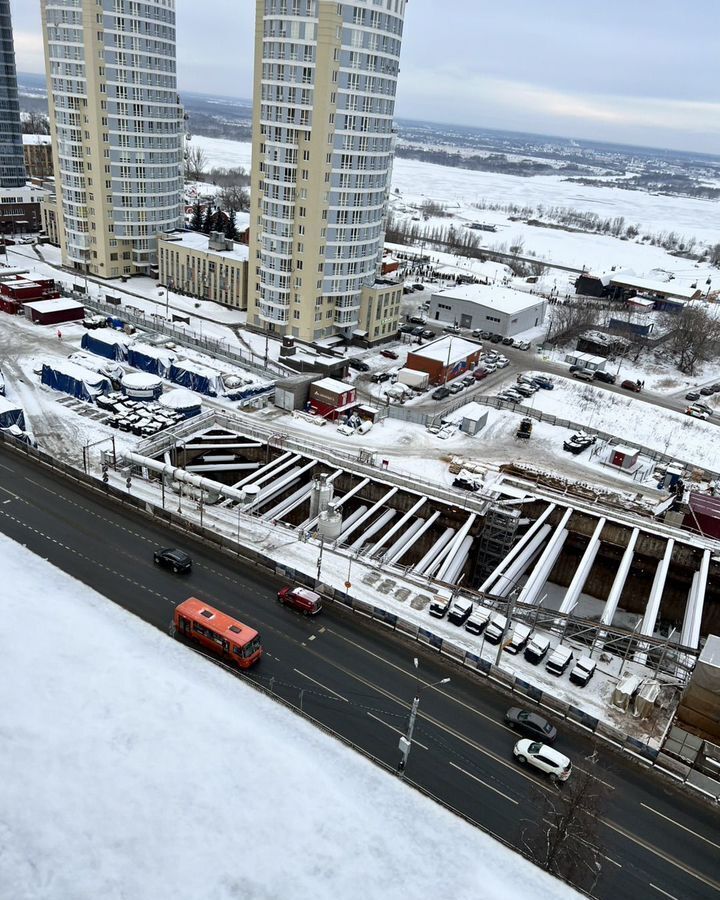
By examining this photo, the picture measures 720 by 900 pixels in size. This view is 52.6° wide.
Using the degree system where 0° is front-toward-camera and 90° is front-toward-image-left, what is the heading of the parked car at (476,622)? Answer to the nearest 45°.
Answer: approximately 45°

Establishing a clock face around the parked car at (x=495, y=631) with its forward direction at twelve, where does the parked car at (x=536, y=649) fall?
the parked car at (x=536, y=649) is roughly at 8 o'clock from the parked car at (x=495, y=631).

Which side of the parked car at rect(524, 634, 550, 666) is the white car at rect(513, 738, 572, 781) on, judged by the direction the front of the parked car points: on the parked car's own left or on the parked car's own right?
on the parked car's own left
